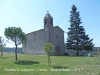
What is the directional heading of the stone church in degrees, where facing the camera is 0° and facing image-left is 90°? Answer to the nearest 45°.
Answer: approximately 315°

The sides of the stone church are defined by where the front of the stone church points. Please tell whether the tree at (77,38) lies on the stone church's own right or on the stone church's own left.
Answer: on the stone church's own left
